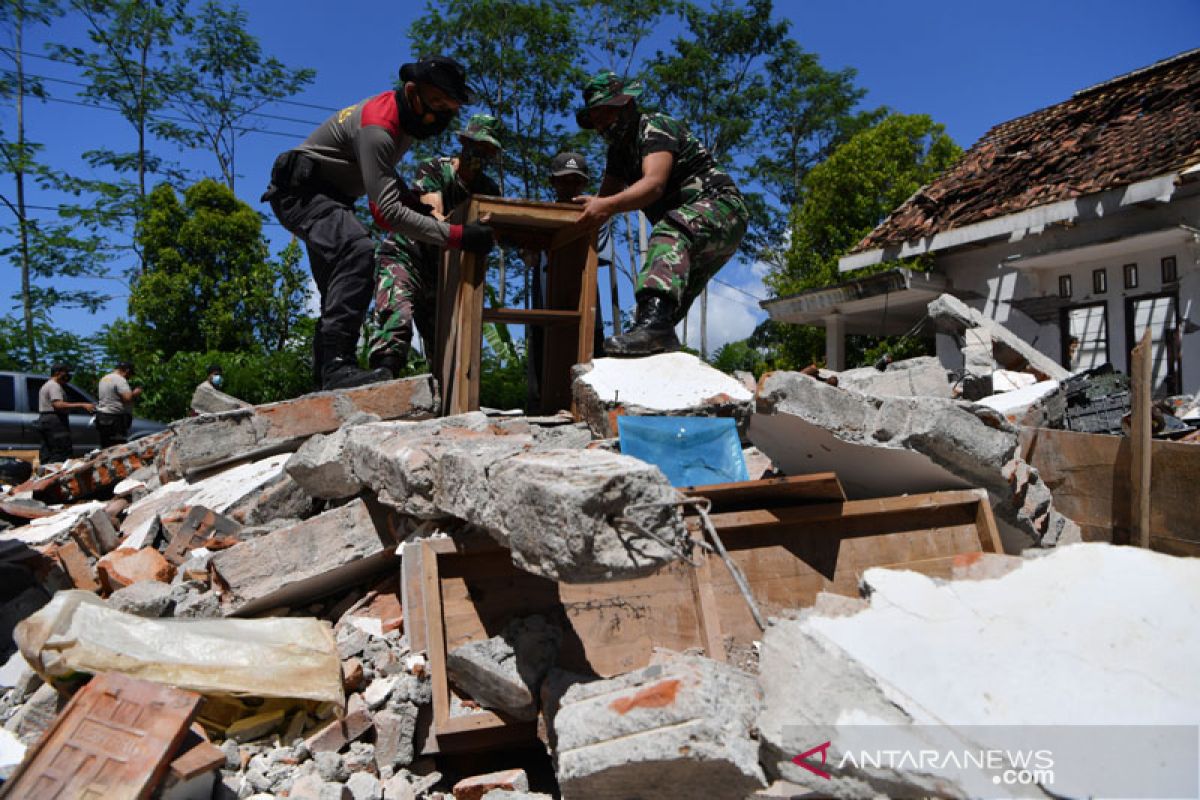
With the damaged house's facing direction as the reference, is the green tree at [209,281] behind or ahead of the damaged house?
ahead

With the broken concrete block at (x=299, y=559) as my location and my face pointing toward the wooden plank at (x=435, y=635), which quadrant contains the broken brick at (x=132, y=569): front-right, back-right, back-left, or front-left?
back-right

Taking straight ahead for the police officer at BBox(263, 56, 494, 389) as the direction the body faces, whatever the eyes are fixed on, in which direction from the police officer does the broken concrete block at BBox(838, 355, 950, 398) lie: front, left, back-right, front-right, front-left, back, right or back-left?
front

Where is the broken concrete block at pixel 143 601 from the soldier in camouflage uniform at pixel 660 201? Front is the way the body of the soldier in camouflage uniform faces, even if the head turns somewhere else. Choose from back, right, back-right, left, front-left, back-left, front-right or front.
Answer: front-left

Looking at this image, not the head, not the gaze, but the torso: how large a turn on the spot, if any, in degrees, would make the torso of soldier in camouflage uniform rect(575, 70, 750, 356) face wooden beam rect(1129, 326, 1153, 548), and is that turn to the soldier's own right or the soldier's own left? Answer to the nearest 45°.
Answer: approximately 180°

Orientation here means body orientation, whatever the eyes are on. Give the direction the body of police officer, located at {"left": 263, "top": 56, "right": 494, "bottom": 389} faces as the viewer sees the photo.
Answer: to the viewer's right

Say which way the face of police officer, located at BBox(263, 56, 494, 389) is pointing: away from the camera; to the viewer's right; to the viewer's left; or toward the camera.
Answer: to the viewer's right

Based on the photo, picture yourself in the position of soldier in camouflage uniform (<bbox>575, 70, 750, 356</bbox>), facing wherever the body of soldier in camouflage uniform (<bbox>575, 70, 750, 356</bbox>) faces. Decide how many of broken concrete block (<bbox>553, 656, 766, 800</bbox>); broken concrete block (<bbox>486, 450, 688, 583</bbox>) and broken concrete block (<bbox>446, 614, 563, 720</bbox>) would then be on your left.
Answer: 3

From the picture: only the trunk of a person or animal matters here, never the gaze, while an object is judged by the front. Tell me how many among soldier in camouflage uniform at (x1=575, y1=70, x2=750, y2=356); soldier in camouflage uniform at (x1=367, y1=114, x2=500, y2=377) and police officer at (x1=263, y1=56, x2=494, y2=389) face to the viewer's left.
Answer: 1

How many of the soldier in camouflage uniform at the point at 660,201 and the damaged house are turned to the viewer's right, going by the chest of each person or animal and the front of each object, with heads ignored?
0

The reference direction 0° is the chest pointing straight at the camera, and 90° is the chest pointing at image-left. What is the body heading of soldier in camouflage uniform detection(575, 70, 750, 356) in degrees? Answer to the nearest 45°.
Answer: approximately 90°

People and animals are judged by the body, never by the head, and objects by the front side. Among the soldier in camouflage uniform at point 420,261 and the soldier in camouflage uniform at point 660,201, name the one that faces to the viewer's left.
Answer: the soldier in camouflage uniform at point 660,201

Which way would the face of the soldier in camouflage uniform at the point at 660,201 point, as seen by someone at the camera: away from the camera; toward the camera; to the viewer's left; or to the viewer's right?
to the viewer's left
